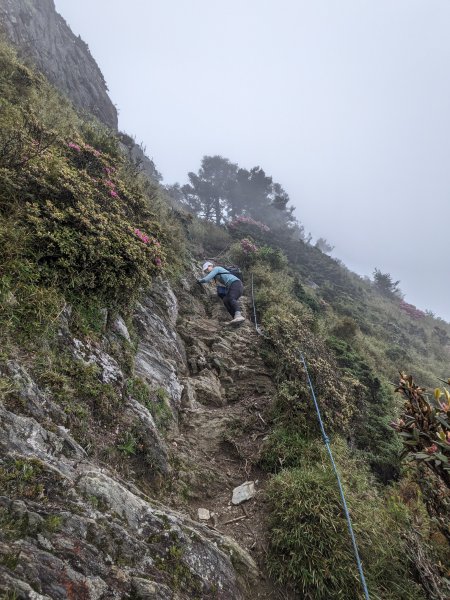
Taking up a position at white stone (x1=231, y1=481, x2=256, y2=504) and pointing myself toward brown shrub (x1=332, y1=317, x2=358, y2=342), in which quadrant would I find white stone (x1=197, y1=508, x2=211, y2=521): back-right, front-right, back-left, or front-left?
back-left

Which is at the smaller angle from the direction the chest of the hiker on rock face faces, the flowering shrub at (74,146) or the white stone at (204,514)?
the flowering shrub

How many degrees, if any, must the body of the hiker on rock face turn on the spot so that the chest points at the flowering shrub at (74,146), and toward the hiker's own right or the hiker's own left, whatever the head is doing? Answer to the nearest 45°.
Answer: approximately 45° to the hiker's own left

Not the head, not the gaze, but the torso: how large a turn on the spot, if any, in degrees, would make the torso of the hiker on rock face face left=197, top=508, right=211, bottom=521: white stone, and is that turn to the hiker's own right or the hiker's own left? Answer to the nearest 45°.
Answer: approximately 90° to the hiker's own left

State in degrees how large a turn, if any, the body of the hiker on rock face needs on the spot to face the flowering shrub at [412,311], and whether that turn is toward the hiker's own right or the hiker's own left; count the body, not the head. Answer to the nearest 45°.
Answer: approximately 135° to the hiker's own right

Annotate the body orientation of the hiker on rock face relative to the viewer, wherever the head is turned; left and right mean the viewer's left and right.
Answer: facing to the left of the viewer
